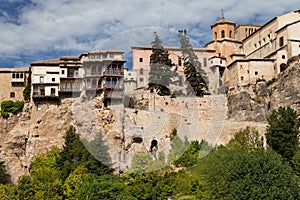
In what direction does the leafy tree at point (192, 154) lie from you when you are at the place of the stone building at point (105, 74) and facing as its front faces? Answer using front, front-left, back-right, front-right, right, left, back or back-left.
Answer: front-left

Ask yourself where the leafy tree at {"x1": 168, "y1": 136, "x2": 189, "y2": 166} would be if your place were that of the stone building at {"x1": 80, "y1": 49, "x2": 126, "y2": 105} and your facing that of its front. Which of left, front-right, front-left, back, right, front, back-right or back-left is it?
front-left

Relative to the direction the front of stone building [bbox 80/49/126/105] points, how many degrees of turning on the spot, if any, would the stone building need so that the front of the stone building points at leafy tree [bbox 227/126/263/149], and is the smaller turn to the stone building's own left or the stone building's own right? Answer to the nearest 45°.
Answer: approximately 45° to the stone building's own left

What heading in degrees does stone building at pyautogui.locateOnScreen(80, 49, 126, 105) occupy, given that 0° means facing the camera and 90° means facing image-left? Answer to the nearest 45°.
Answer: approximately 0°
